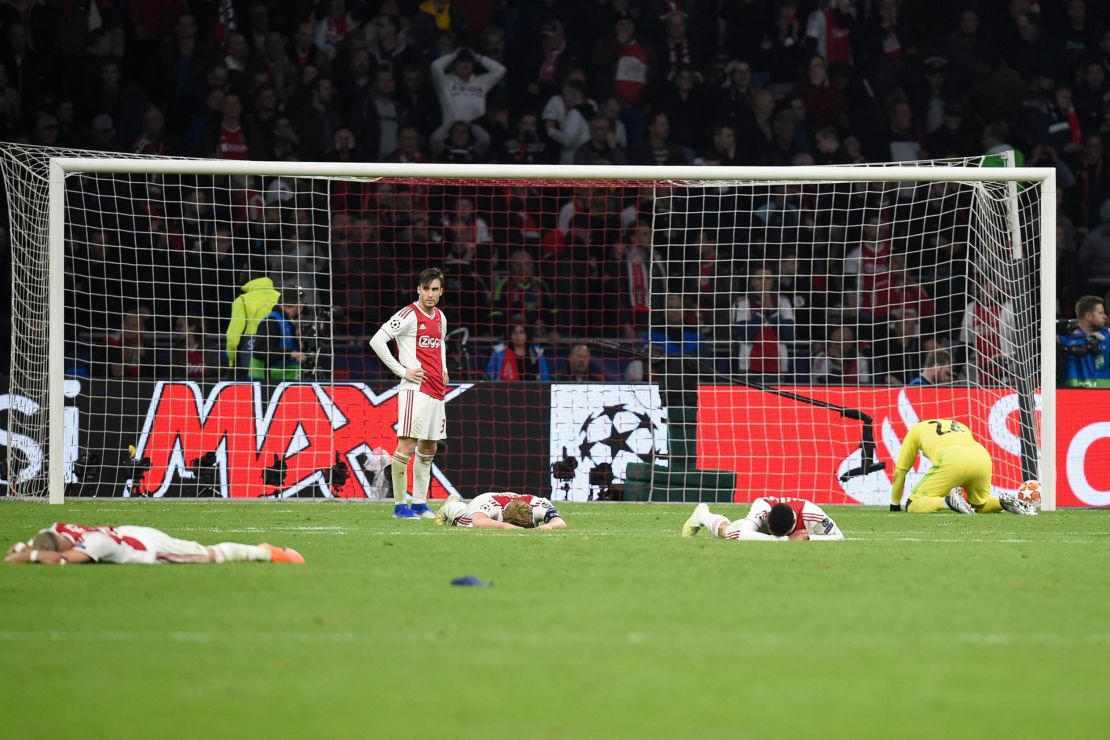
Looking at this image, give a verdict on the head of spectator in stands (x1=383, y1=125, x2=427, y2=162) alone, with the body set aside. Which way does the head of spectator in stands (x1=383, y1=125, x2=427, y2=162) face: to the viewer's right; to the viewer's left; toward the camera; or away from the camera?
toward the camera

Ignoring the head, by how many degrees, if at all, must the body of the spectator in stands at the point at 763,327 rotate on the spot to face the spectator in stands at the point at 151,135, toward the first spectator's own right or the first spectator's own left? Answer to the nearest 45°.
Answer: approximately 90° to the first spectator's own right

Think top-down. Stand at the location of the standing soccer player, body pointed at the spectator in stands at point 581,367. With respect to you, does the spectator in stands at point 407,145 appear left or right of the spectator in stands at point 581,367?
left

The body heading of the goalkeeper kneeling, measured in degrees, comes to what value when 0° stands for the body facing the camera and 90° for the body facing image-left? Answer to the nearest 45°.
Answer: approximately 135°

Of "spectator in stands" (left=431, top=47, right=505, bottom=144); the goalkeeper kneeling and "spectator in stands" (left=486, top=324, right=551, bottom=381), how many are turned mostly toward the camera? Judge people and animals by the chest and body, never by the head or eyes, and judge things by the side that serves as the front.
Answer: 2

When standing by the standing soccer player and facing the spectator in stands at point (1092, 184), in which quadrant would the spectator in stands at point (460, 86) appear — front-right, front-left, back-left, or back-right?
front-left

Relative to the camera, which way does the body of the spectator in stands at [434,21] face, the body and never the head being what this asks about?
toward the camera

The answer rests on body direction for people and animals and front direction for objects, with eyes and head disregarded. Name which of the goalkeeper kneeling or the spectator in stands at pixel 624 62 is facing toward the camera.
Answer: the spectator in stands

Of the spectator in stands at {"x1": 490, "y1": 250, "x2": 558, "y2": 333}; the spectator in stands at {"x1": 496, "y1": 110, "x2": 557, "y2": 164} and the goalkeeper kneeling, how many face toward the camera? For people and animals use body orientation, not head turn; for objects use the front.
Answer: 2

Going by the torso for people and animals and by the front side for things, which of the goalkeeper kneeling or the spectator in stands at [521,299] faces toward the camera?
the spectator in stands

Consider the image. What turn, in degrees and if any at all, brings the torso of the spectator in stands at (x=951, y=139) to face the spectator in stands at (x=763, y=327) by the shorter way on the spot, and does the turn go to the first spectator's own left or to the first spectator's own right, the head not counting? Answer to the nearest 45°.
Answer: approximately 45° to the first spectator's own right

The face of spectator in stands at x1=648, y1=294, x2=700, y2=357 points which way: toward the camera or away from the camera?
toward the camera

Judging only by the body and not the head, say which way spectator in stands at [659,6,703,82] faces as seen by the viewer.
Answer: toward the camera

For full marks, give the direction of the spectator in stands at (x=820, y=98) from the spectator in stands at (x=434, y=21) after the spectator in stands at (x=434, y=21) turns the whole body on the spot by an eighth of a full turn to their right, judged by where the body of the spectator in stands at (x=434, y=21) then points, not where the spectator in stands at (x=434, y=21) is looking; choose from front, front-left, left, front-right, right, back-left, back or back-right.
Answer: back-left

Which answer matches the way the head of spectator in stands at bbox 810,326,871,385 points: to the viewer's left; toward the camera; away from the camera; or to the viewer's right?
toward the camera

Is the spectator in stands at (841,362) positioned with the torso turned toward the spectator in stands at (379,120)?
no

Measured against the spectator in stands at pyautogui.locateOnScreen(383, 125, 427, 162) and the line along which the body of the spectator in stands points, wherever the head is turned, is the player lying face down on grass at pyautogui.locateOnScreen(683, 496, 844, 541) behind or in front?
in front

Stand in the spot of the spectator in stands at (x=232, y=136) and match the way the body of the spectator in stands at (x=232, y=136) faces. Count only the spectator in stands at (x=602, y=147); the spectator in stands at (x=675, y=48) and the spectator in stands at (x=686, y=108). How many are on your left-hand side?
3

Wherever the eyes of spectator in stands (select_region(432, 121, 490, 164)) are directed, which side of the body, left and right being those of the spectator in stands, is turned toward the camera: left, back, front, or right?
front
